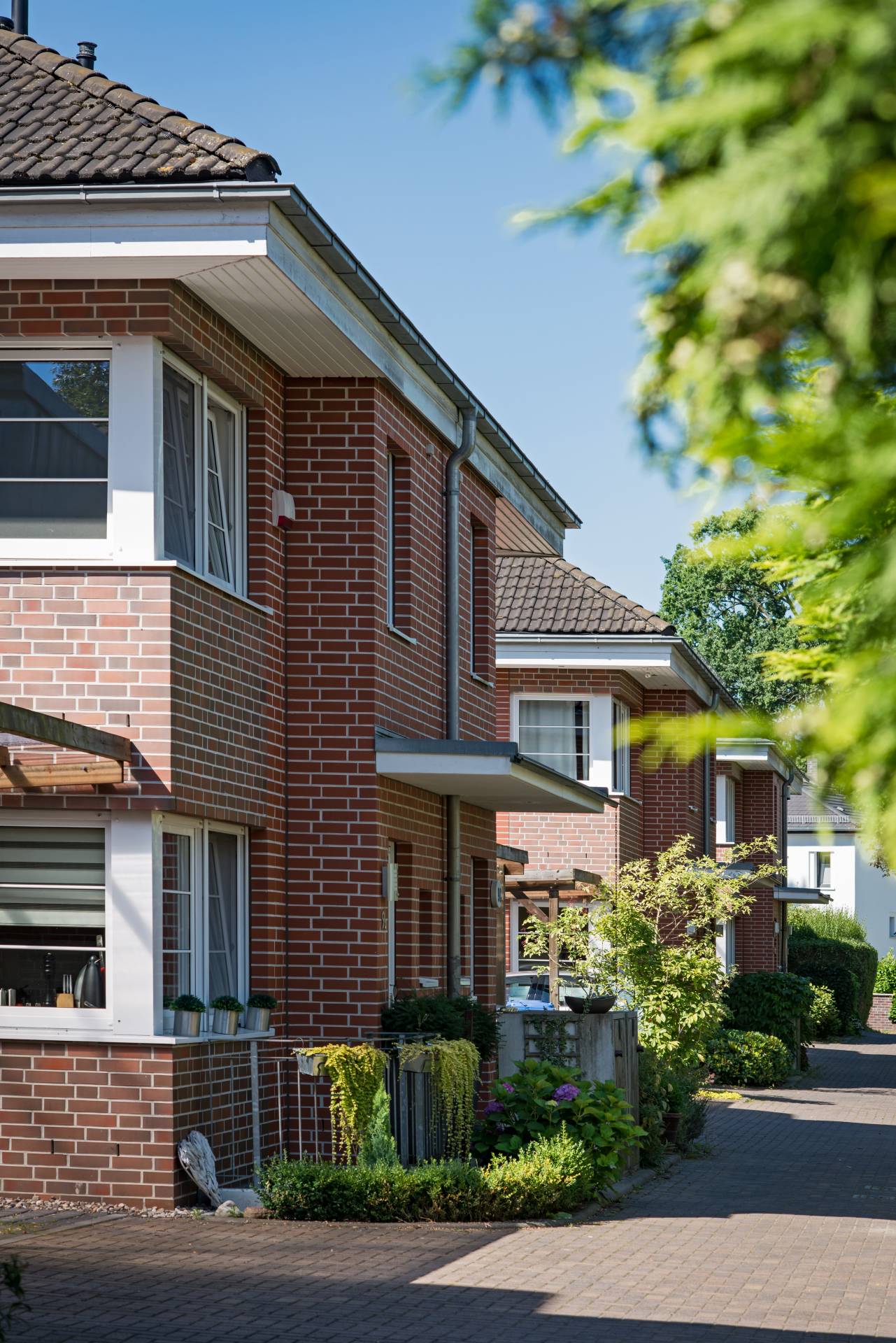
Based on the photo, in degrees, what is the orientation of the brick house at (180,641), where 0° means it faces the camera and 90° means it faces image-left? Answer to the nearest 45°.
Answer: approximately 270°

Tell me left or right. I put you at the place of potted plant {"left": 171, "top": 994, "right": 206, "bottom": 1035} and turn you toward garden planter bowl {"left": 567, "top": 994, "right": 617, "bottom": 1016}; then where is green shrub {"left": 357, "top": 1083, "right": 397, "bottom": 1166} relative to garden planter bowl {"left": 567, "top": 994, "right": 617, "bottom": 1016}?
right

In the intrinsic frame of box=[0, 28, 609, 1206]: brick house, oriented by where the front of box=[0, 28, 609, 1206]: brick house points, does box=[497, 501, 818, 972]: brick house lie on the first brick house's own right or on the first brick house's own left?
on the first brick house's own left
